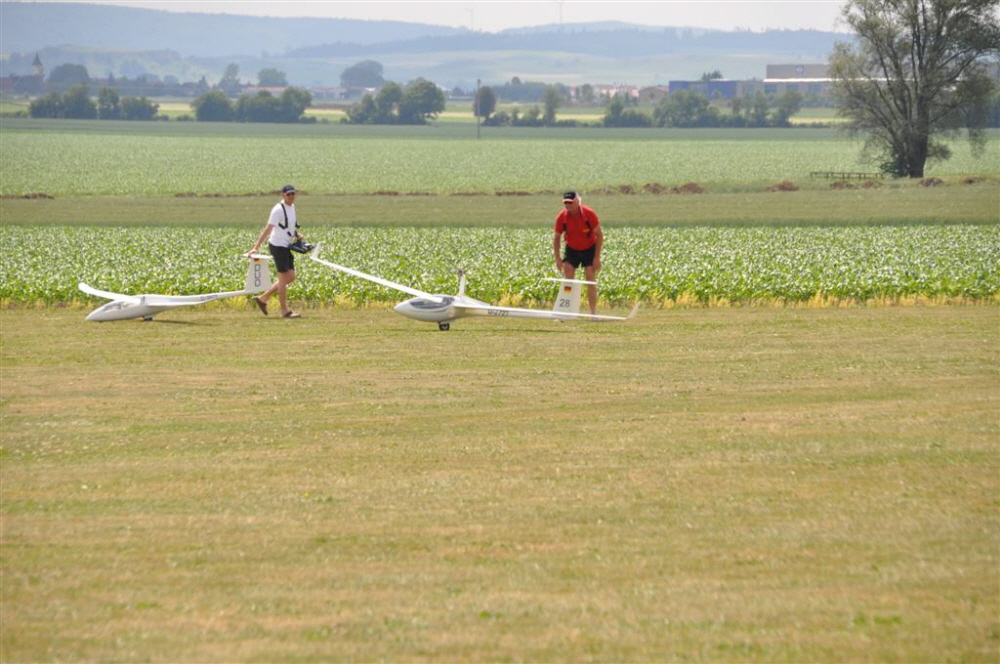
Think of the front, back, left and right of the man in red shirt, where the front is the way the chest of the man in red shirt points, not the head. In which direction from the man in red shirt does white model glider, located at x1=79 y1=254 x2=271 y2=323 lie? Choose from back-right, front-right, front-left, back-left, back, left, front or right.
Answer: front-right

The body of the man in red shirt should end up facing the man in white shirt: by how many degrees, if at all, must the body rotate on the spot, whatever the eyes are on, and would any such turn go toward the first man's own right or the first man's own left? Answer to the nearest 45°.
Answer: approximately 45° to the first man's own right

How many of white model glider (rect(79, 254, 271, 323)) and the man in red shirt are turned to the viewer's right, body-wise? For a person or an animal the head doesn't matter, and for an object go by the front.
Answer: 0

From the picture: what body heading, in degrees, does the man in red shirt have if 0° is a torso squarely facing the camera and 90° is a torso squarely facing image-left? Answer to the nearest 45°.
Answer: approximately 45°

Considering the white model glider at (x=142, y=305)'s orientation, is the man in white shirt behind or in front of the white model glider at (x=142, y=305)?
behind

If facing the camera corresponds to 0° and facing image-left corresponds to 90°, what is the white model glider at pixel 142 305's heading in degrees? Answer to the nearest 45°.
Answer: approximately 90°
